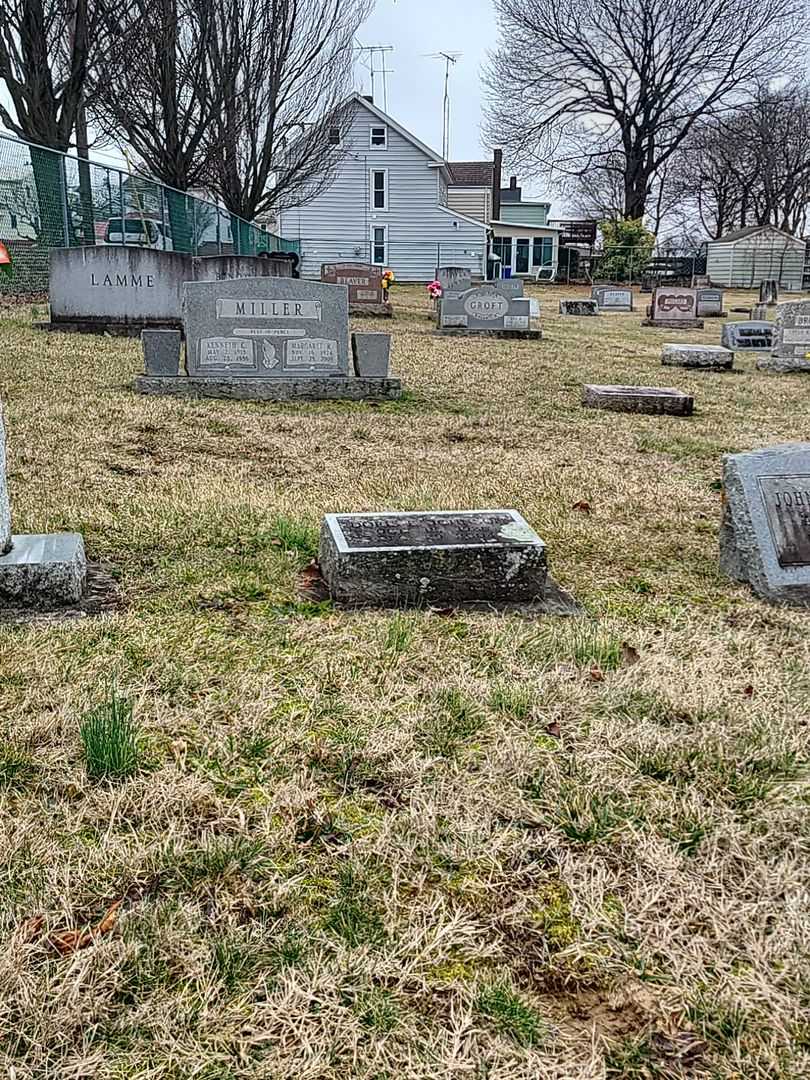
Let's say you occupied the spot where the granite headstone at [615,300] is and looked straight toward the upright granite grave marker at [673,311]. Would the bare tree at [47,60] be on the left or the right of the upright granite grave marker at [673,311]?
right

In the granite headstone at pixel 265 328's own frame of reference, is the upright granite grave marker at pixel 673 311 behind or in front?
behind

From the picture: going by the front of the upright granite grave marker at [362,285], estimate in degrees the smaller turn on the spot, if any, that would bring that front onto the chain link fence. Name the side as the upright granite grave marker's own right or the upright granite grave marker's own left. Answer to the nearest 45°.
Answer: approximately 45° to the upright granite grave marker's own right

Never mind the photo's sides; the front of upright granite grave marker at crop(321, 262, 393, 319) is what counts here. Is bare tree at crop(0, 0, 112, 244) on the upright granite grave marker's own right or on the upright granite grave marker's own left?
on the upright granite grave marker's own right

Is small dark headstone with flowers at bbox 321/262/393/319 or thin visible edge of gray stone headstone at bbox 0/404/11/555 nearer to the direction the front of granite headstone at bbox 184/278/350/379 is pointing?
the thin visible edge of gray stone headstone

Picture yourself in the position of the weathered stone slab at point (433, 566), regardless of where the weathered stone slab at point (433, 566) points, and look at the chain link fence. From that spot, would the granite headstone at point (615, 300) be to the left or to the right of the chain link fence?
right

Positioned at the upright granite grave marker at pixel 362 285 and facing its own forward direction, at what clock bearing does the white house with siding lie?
The white house with siding is roughly at 6 o'clock from the upright granite grave marker.

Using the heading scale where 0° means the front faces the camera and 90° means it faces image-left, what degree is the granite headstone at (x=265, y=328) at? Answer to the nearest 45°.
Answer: approximately 0°

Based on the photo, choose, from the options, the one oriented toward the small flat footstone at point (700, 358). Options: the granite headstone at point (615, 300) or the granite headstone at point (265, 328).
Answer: the granite headstone at point (615, 300)

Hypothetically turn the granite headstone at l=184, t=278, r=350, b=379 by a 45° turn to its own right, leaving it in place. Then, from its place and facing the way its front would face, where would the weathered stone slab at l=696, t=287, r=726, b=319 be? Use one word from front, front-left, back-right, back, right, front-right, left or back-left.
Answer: back

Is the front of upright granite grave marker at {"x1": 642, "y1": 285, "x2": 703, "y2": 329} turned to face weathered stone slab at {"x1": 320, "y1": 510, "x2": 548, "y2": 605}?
yes

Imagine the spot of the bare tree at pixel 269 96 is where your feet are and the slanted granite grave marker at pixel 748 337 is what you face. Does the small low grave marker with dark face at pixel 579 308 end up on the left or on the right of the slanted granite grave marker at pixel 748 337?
left
